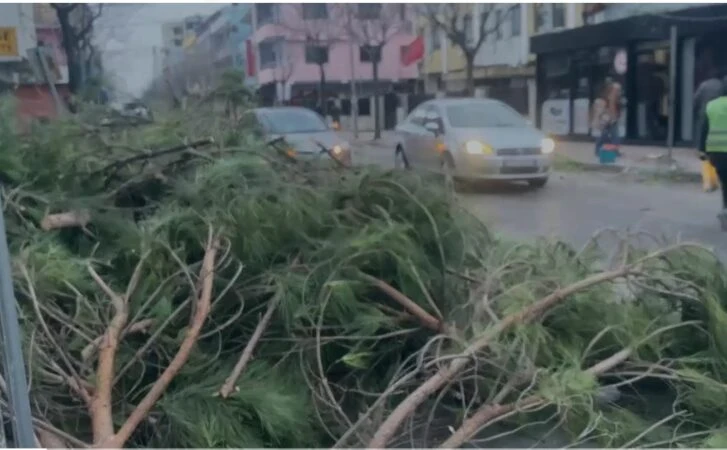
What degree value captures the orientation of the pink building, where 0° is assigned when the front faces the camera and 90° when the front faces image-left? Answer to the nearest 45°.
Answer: approximately 0°

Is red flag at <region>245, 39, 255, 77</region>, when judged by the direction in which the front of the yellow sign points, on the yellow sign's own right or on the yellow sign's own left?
on the yellow sign's own left

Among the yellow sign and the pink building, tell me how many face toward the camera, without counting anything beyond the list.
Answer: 2

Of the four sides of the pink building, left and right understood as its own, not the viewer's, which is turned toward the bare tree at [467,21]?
left

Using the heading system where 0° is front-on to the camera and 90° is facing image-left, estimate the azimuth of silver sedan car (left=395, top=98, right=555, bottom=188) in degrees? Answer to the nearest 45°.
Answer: approximately 315°
